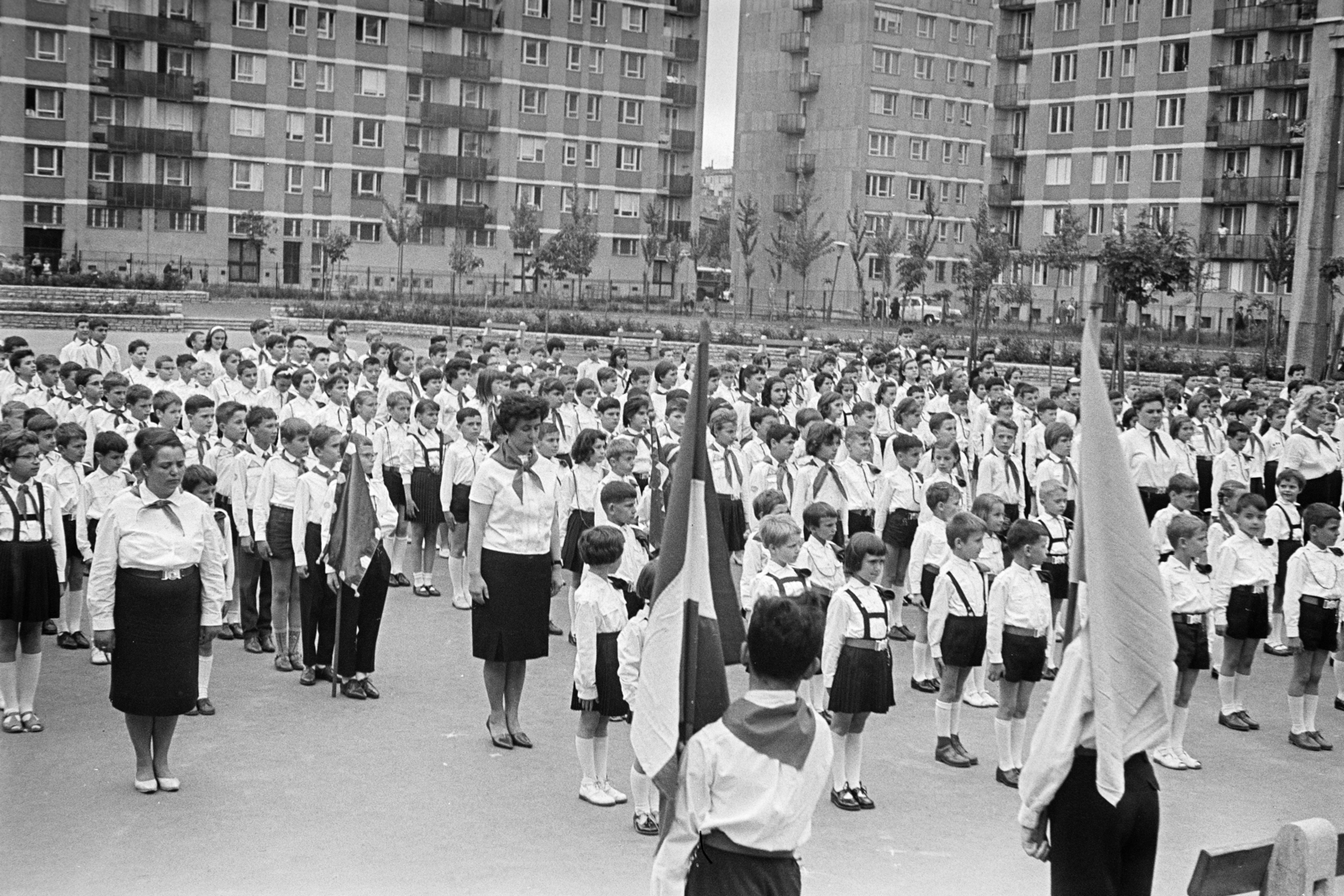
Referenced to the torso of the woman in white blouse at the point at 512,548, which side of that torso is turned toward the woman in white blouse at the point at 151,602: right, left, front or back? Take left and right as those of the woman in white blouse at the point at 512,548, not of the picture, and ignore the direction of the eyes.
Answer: right

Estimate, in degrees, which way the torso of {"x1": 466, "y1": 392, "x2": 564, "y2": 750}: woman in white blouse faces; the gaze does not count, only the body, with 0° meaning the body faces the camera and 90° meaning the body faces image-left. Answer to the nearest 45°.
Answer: approximately 315°
